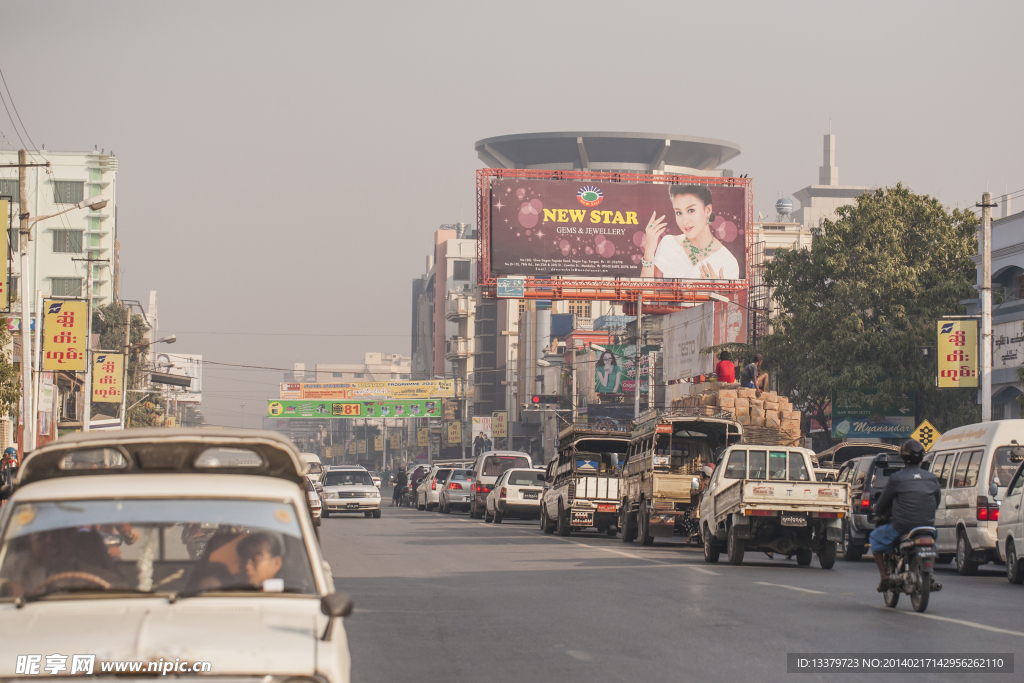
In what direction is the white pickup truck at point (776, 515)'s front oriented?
away from the camera

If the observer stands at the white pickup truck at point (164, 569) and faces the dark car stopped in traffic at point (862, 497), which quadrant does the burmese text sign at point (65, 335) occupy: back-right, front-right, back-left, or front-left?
front-left

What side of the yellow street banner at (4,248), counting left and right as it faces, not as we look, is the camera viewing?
front

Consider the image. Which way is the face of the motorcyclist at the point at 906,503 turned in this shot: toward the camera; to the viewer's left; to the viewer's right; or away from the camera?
away from the camera

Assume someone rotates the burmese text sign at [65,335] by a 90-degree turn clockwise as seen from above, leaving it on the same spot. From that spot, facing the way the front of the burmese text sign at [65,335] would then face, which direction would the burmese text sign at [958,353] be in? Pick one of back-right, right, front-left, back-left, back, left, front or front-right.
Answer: back-left

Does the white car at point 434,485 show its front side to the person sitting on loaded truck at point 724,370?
no

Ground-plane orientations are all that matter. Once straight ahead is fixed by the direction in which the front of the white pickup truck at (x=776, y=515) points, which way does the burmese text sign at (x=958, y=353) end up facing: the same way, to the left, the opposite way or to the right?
the opposite way

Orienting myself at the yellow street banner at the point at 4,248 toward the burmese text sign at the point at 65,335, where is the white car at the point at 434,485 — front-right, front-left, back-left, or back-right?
front-right

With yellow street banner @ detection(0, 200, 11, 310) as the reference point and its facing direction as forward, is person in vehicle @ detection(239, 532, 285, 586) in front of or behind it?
in front

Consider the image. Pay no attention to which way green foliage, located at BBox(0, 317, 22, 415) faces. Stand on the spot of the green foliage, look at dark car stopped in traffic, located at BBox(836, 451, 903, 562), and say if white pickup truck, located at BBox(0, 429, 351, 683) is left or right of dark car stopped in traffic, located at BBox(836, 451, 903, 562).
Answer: right

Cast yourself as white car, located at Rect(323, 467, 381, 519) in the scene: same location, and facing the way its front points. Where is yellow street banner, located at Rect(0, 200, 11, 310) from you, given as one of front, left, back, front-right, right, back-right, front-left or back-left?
front-right

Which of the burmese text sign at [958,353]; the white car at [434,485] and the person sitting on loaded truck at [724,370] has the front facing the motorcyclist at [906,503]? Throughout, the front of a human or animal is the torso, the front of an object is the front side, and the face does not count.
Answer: the burmese text sign

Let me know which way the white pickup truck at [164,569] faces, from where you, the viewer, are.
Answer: facing the viewer

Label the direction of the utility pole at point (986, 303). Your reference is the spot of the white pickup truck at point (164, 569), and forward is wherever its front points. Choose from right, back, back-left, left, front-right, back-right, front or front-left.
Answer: back-left

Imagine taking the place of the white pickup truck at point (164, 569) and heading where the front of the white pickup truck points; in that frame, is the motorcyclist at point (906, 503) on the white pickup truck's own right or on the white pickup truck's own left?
on the white pickup truck's own left

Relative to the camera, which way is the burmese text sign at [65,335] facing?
toward the camera

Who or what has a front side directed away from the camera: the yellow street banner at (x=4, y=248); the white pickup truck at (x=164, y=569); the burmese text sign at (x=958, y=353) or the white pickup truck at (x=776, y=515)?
the white pickup truck at (x=776, y=515)
